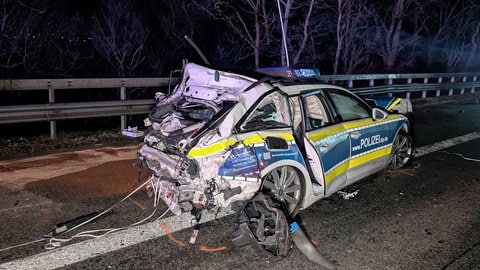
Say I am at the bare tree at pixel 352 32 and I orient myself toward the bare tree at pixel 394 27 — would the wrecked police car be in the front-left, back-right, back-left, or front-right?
back-right

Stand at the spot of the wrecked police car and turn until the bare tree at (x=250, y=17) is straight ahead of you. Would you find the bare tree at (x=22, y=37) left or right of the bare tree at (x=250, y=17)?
left

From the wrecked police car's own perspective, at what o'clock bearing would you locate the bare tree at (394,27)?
The bare tree is roughly at 11 o'clock from the wrecked police car.

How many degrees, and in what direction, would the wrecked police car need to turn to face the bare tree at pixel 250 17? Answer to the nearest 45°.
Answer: approximately 45° to its left

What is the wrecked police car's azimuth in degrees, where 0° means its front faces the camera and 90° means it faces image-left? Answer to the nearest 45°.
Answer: approximately 225°

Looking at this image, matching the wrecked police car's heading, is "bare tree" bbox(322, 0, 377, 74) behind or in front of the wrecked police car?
in front

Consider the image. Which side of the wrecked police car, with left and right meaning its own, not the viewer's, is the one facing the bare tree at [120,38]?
left
